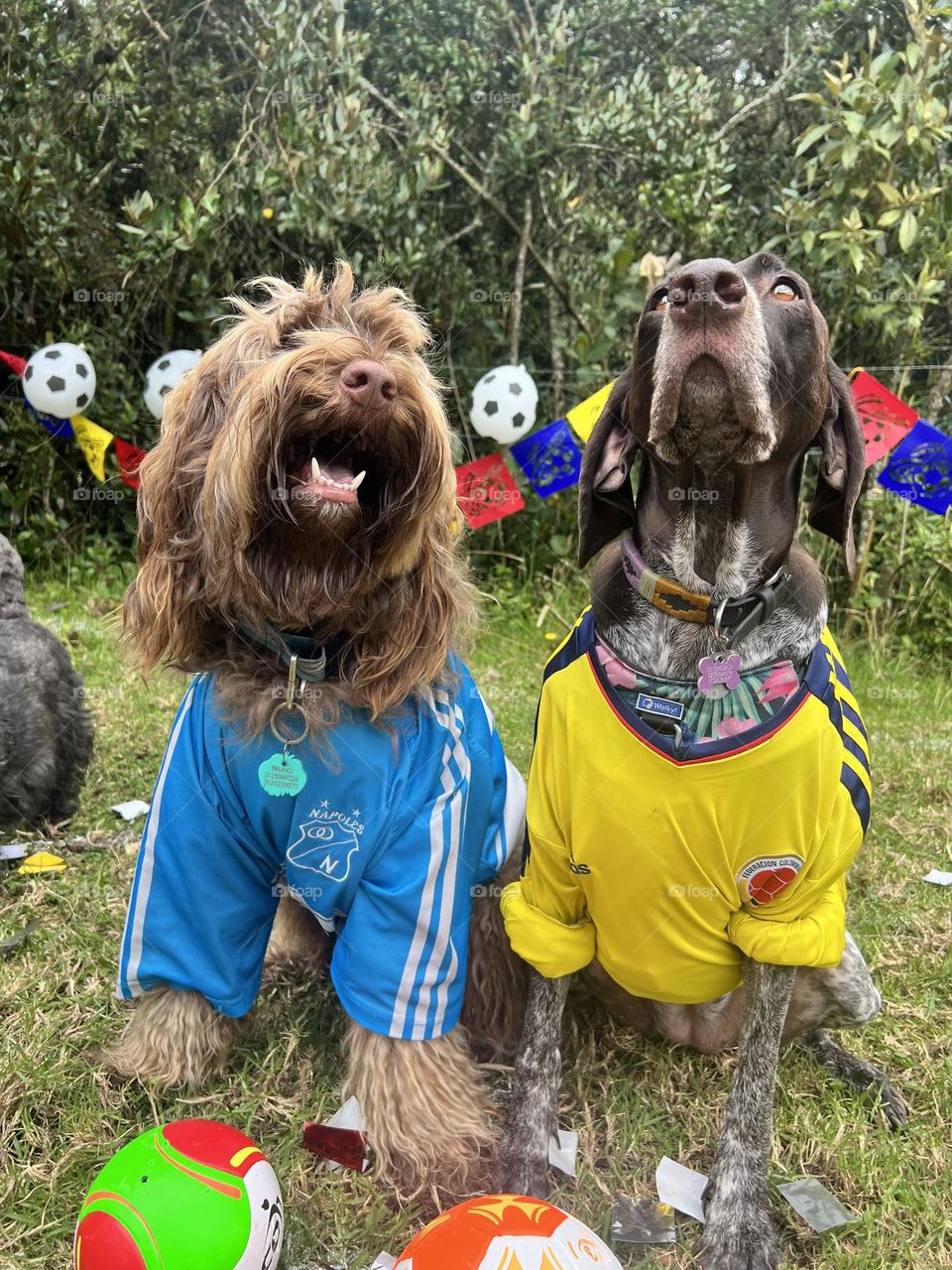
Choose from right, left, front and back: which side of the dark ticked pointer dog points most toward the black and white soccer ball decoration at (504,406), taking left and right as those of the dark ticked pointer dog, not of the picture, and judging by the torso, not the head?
back

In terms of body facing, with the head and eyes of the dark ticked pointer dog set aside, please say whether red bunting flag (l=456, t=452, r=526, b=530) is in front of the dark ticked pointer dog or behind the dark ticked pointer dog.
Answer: behind

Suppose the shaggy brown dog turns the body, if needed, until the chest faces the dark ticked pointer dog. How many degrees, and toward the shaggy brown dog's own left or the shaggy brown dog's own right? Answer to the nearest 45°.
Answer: approximately 45° to the shaggy brown dog's own left

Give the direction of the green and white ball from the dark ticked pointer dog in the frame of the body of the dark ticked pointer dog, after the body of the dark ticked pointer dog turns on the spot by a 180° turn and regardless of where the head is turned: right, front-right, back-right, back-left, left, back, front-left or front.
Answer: back-left

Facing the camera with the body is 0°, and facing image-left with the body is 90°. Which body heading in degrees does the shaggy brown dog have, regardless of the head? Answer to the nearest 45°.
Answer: approximately 0°

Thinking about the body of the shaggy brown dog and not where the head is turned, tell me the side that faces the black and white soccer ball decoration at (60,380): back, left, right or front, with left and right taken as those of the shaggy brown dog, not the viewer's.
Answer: back

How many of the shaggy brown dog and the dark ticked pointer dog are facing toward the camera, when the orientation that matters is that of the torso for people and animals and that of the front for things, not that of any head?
2

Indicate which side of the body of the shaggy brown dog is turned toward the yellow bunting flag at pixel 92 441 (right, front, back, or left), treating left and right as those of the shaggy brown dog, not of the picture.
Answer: back

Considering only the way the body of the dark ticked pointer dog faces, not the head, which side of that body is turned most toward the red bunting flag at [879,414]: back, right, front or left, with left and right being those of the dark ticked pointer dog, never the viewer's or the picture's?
back
